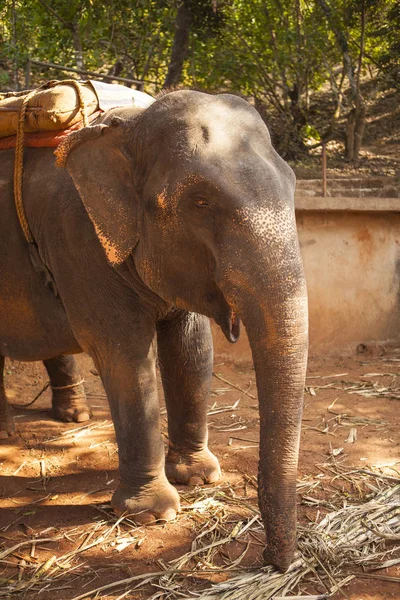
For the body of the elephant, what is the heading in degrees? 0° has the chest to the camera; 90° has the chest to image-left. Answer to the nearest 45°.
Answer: approximately 315°

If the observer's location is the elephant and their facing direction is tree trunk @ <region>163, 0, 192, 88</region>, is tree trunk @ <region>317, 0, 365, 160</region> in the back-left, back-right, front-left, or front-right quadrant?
front-right

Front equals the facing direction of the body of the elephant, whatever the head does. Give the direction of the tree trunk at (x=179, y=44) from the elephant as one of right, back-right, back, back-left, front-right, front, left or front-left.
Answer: back-left

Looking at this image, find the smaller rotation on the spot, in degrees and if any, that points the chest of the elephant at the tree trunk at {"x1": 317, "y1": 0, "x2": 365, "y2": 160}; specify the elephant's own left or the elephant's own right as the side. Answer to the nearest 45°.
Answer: approximately 135° to the elephant's own left

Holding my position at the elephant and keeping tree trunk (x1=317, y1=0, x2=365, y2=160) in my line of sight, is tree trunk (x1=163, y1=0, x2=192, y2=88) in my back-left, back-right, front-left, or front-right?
front-left
